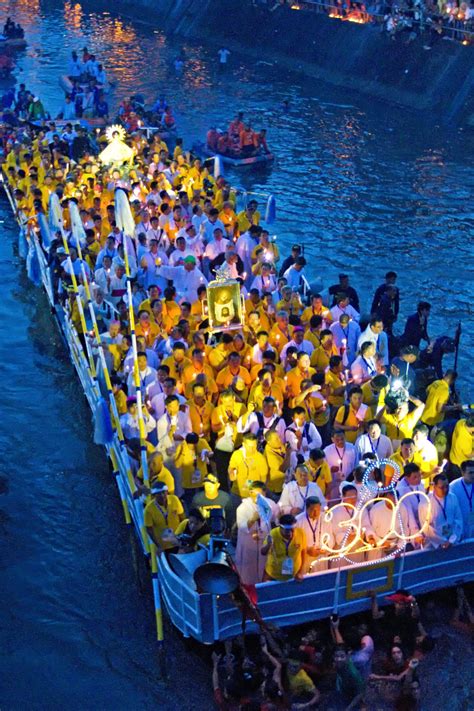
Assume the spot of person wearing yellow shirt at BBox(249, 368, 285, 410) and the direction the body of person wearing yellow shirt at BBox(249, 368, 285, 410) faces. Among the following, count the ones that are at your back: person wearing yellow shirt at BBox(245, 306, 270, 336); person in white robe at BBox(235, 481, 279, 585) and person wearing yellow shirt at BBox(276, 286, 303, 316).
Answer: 2

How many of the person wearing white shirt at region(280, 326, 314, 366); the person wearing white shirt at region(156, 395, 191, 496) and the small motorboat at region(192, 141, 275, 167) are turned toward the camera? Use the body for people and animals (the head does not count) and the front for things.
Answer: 2

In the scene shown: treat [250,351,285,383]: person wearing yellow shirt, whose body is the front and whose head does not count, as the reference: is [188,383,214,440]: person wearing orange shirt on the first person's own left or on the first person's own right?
on the first person's own right

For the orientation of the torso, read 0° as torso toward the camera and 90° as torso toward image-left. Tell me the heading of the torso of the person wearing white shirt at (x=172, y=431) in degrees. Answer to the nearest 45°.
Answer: approximately 0°

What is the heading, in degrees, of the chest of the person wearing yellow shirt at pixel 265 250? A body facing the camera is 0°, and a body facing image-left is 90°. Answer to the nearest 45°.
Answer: approximately 0°

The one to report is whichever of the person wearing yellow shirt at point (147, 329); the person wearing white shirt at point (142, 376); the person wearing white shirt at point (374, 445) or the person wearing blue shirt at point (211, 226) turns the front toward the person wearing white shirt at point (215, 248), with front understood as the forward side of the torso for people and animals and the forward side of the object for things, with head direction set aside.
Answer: the person wearing blue shirt at point (211, 226)
